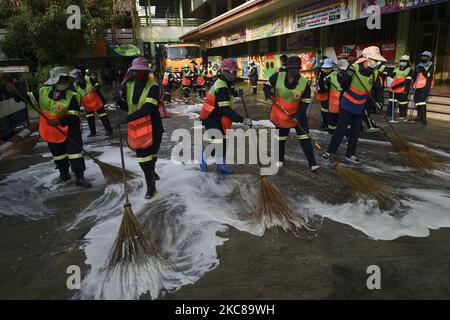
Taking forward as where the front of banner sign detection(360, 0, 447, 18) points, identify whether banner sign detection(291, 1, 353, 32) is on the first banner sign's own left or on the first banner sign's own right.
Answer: on the first banner sign's own right

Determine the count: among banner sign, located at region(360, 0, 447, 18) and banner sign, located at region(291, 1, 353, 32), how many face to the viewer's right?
0

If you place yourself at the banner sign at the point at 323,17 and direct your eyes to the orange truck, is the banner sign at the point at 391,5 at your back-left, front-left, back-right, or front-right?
back-left

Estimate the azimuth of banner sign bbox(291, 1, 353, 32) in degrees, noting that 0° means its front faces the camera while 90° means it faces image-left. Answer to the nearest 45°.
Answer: approximately 45°

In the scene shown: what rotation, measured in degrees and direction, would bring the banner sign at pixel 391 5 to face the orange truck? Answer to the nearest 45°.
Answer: approximately 90° to its right

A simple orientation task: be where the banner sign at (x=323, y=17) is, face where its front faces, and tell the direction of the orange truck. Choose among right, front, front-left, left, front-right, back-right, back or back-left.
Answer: right

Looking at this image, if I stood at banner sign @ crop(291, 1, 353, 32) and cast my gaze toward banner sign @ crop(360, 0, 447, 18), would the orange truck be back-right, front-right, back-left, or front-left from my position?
back-right

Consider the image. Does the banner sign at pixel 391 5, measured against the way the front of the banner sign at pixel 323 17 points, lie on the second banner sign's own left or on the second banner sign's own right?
on the second banner sign's own left

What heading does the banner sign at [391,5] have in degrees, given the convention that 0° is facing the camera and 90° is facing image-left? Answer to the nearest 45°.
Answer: approximately 45°
